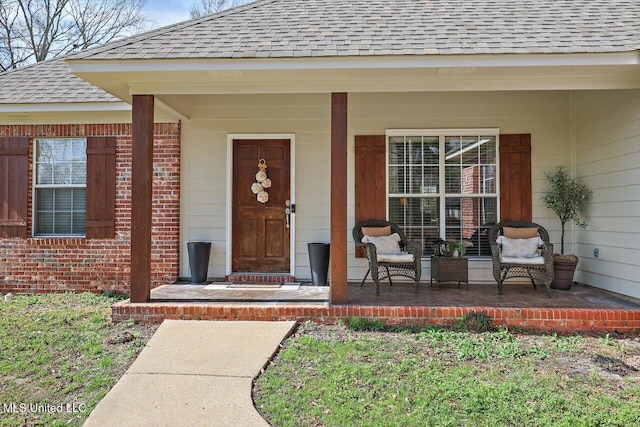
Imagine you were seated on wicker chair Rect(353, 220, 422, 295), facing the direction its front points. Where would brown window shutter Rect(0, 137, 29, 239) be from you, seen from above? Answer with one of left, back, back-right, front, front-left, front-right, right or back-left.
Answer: back-right

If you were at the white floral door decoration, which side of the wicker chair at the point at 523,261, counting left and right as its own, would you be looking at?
right

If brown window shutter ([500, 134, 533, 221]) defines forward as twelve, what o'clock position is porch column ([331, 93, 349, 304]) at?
The porch column is roughly at 1 o'clock from the brown window shutter.

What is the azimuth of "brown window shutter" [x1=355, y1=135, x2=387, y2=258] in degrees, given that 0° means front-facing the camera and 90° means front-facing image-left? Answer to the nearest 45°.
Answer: approximately 0°

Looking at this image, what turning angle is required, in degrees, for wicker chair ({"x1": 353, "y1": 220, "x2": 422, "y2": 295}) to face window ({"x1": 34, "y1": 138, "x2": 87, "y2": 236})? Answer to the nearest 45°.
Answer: approximately 135° to its right

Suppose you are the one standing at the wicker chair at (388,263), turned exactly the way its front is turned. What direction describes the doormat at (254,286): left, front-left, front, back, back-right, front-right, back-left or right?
back-right

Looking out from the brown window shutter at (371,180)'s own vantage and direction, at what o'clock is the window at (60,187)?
The window is roughly at 3 o'clock from the brown window shutter.

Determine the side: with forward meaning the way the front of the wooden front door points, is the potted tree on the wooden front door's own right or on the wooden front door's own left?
on the wooden front door's own left

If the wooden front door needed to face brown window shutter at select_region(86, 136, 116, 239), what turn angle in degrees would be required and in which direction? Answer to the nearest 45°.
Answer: approximately 90° to its right

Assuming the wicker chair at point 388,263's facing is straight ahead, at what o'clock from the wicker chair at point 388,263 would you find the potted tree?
The potted tree is roughly at 10 o'clock from the wicker chair.
